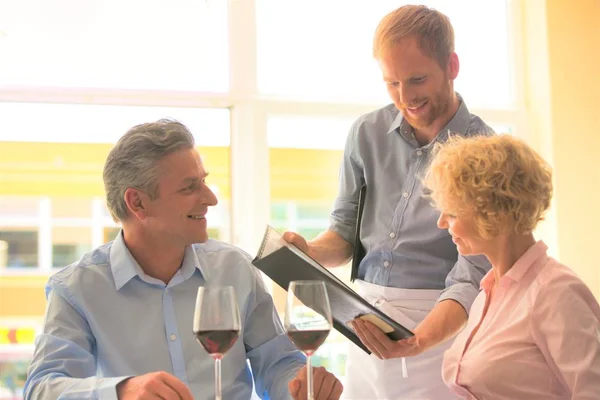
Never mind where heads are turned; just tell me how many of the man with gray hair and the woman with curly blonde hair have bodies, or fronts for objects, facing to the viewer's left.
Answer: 1

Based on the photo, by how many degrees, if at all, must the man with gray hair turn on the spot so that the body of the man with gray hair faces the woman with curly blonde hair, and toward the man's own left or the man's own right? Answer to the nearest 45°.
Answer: approximately 90° to the man's own left

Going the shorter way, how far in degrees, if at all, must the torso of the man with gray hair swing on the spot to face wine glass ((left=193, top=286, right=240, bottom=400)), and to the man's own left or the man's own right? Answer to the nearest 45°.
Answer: approximately 45° to the man's own right

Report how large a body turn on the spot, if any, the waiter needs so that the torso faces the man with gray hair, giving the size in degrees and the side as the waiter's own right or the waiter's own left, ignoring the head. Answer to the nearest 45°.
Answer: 0° — they already face them

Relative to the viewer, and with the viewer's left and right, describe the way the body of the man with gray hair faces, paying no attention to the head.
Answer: facing the viewer and to the right of the viewer

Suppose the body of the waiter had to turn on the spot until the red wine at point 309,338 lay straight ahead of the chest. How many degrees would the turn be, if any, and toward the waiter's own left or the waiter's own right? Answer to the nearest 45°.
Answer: approximately 45° to the waiter's own left

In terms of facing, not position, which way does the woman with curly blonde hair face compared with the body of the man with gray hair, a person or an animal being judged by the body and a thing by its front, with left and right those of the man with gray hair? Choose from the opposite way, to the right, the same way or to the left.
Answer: to the right

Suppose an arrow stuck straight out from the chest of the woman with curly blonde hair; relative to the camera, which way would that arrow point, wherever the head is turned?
to the viewer's left

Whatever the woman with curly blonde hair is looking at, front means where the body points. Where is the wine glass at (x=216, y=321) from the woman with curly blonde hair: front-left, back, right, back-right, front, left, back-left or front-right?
front-left

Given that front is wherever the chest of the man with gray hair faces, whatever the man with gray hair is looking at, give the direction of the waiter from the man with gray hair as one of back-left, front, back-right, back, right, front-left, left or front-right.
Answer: front-left

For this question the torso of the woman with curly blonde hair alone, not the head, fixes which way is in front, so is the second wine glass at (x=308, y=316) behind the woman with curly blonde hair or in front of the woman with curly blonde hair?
in front

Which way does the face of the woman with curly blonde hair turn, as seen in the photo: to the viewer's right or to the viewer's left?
to the viewer's left

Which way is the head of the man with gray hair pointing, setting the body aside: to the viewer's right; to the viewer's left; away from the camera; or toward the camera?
to the viewer's right

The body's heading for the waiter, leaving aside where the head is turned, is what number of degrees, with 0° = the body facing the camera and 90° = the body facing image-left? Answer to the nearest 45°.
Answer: approximately 45°
